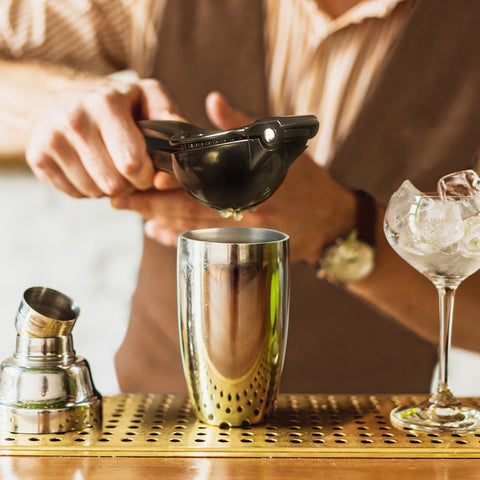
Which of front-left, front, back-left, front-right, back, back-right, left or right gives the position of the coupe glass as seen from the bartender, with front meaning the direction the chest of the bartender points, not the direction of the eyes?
front

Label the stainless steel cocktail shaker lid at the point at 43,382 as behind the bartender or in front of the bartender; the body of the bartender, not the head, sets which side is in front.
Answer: in front

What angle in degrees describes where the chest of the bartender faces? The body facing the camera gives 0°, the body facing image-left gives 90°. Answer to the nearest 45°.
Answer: approximately 0°

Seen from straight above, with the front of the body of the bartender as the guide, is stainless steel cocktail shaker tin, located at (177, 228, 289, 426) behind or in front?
in front

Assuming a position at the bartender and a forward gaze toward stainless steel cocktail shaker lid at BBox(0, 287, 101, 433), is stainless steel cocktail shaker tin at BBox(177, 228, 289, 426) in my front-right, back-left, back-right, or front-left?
front-left

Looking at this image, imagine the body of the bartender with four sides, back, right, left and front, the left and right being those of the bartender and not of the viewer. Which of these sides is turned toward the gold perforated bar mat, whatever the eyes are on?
front
